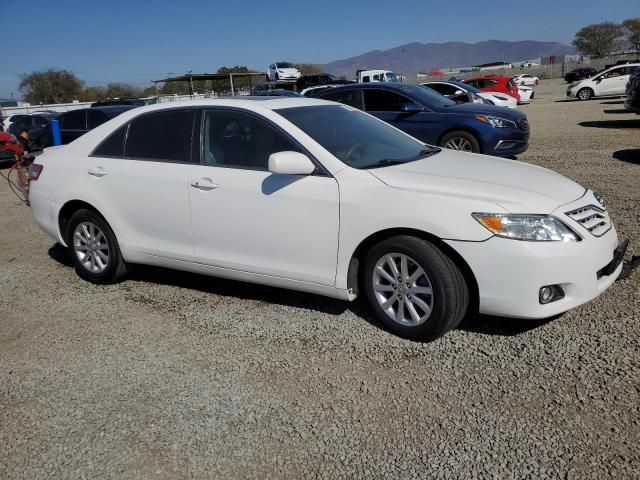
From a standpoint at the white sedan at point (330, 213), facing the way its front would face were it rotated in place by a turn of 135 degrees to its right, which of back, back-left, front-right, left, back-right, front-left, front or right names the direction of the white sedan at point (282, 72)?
right

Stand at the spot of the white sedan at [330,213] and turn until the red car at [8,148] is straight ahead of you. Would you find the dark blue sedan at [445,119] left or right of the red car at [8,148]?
right

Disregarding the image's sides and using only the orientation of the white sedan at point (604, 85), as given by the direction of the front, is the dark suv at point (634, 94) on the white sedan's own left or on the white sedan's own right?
on the white sedan's own left

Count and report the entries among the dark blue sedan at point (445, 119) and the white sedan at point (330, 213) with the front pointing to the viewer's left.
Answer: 0

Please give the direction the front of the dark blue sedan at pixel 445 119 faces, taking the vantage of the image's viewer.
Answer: facing the viewer and to the right of the viewer

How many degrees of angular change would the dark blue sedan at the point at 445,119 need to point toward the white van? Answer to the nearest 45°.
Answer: approximately 135° to its left

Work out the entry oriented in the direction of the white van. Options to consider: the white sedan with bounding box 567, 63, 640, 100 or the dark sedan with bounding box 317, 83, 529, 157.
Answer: the white sedan

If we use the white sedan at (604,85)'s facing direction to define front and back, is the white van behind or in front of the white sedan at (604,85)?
in front

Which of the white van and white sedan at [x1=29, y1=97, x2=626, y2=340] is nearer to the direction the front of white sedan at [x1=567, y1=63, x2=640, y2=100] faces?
the white van

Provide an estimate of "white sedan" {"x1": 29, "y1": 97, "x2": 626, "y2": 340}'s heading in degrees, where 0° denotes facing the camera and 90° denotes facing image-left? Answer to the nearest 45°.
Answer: approximately 315°

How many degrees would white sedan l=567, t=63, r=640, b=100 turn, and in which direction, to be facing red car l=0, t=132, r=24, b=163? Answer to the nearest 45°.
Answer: approximately 45° to its left

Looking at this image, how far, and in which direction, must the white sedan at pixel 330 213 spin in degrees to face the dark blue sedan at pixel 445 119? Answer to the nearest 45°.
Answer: approximately 135° to its left

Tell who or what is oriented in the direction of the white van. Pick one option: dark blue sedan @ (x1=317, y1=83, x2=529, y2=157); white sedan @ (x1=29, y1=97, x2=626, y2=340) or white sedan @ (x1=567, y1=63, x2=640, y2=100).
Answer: white sedan @ (x1=567, y1=63, x2=640, y2=100)

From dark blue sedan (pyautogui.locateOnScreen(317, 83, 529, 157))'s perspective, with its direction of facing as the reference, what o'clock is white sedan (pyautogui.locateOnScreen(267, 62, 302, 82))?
The white sedan is roughly at 7 o'clock from the dark blue sedan.

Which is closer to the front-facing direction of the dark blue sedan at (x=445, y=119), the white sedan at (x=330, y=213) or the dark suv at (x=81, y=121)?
the white sedan

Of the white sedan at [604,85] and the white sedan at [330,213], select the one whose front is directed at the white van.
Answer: the white sedan at [604,85]

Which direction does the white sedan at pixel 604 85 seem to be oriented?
to the viewer's left
